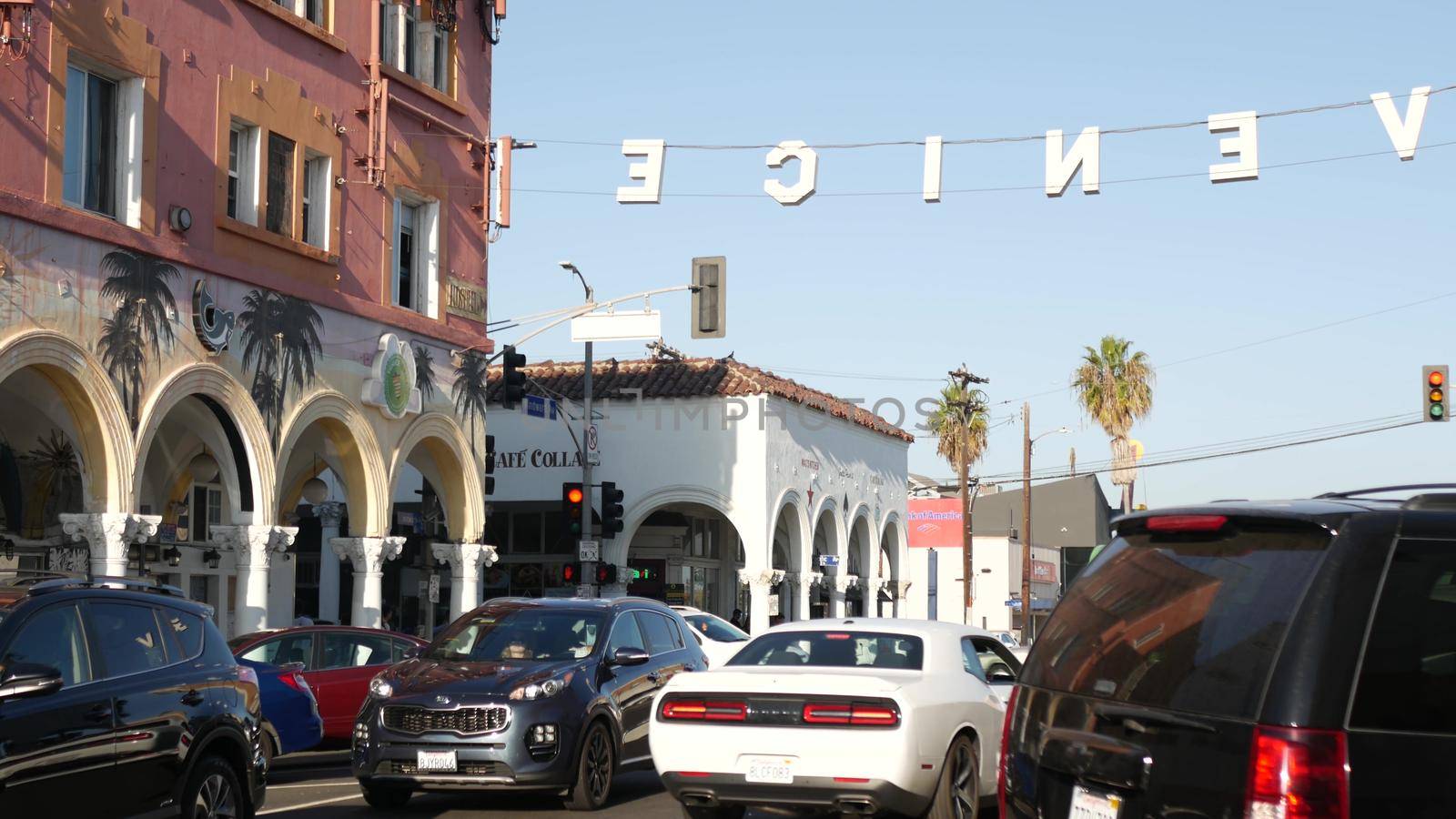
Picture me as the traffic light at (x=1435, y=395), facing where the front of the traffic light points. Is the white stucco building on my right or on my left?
on my right

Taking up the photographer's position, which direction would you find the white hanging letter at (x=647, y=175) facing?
facing away from the viewer

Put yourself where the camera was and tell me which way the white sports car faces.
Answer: facing away from the viewer and to the right of the viewer

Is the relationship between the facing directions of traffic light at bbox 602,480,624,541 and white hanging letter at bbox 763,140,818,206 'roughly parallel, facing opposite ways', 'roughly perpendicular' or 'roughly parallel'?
roughly perpendicular

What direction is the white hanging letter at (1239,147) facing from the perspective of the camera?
away from the camera

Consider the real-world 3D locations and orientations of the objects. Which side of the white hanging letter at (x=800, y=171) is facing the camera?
back

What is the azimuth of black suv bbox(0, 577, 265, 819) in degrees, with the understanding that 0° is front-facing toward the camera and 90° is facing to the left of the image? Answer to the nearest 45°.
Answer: approximately 45°

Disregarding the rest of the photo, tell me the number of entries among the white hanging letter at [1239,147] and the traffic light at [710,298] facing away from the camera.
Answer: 2

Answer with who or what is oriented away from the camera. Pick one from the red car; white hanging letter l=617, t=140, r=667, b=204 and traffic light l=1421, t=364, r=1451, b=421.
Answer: the white hanging letter

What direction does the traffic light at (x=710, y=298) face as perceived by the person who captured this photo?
facing away from the viewer

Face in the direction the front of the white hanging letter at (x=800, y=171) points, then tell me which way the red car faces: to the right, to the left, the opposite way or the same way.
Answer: to the left

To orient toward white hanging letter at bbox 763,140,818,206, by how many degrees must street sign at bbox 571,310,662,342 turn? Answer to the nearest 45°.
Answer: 0° — it already faces it
